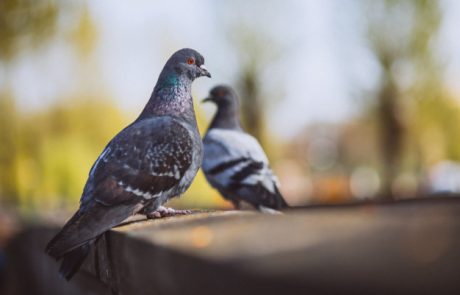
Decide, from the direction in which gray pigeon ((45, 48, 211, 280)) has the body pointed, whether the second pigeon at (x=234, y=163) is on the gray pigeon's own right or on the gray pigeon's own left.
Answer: on the gray pigeon's own left

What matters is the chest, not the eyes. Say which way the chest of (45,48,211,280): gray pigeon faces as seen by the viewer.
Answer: to the viewer's right
